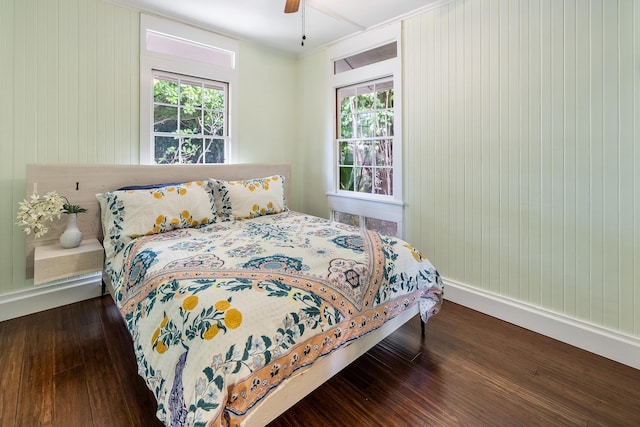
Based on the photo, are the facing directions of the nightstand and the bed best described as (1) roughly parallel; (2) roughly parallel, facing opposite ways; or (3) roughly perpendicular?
roughly parallel

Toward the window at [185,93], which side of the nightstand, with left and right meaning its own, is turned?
left

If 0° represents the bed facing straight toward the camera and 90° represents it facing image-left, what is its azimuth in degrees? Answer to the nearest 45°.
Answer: approximately 315°

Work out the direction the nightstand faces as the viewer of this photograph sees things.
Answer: facing the viewer and to the right of the viewer

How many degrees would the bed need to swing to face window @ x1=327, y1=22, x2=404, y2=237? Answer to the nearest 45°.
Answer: approximately 90° to its left

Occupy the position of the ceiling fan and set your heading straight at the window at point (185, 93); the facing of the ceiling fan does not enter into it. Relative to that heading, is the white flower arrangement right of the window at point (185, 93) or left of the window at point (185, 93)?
left

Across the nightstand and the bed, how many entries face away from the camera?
0
